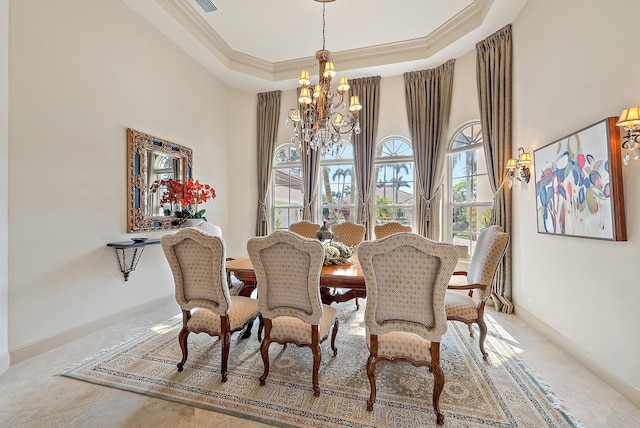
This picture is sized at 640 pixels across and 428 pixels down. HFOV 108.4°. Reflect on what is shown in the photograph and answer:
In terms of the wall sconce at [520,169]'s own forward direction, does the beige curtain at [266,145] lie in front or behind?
in front

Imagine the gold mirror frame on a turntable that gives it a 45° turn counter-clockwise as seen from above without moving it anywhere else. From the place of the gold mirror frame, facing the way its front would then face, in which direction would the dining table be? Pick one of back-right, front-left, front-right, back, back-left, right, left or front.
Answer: front-right

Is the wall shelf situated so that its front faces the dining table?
yes

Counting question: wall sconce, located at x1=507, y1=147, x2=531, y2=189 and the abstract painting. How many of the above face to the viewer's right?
0

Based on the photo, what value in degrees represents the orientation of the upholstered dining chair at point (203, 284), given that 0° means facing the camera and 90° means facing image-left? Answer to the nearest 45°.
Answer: approximately 225°

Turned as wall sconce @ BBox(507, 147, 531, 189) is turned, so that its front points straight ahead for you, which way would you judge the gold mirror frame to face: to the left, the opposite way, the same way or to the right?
the opposite way

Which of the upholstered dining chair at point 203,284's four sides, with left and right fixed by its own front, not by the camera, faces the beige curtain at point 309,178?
front

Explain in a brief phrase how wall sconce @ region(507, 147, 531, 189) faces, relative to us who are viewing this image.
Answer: facing the viewer and to the left of the viewer

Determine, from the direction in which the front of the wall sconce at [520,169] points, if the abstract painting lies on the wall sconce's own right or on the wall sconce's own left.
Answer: on the wall sconce's own left

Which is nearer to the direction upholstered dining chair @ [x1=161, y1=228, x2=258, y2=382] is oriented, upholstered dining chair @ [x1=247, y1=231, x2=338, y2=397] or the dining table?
the dining table

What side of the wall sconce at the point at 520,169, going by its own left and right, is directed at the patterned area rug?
front

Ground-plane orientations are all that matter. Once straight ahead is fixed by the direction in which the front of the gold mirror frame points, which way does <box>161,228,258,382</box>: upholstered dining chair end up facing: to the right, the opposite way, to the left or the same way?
to the left

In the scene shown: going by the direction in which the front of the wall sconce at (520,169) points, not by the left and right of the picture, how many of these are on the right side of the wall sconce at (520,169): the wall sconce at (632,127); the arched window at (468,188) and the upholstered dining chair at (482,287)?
1
